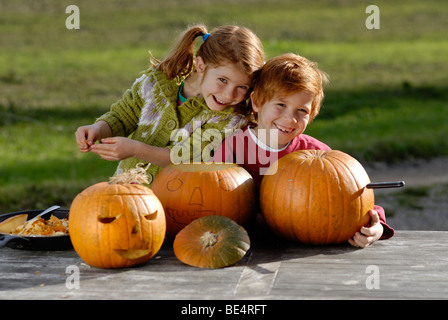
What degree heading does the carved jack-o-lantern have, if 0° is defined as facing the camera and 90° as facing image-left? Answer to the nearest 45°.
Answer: approximately 315°

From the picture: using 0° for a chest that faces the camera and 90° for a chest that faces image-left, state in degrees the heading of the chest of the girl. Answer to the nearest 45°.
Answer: approximately 0°

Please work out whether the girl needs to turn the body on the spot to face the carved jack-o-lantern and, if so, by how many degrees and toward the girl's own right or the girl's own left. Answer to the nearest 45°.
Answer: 0° — they already face it

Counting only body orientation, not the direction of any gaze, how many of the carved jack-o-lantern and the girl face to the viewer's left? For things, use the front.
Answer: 0

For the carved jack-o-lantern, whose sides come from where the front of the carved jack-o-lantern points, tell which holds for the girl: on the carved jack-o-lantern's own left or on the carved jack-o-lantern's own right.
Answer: on the carved jack-o-lantern's own left

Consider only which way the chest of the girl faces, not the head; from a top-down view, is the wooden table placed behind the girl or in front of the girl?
in front

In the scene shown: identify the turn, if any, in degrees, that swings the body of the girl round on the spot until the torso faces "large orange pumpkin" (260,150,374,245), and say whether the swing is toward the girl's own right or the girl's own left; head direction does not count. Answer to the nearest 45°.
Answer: approximately 45° to the girl's own left
